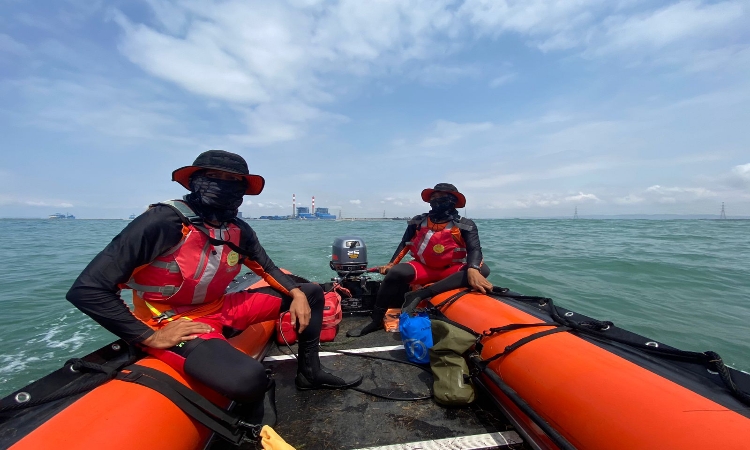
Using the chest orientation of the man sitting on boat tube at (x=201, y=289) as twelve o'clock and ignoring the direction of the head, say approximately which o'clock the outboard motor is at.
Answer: The outboard motor is roughly at 9 o'clock from the man sitting on boat tube.

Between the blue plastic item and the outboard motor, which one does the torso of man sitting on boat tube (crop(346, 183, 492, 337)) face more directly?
the blue plastic item

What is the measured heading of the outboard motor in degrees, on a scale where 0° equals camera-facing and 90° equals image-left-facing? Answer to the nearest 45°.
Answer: approximately 0°

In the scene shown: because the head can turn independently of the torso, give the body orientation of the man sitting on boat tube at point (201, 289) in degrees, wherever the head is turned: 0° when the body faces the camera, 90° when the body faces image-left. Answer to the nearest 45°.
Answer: approximately 315°

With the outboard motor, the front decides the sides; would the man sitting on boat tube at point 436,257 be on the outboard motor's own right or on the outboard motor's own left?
on the outboard motor's own left

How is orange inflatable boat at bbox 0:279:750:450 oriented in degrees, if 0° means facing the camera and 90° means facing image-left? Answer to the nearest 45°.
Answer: approximately 0°

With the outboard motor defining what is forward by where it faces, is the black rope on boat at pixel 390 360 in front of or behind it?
in front

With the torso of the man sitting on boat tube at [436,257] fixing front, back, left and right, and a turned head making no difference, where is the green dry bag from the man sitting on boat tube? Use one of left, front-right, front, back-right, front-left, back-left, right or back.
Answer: front-left

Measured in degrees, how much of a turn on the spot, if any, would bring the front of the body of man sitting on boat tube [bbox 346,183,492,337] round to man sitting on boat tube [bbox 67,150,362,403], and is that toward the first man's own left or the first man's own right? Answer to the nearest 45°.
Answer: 0° — they already face them

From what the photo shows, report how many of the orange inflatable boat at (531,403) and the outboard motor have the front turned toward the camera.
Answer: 2
